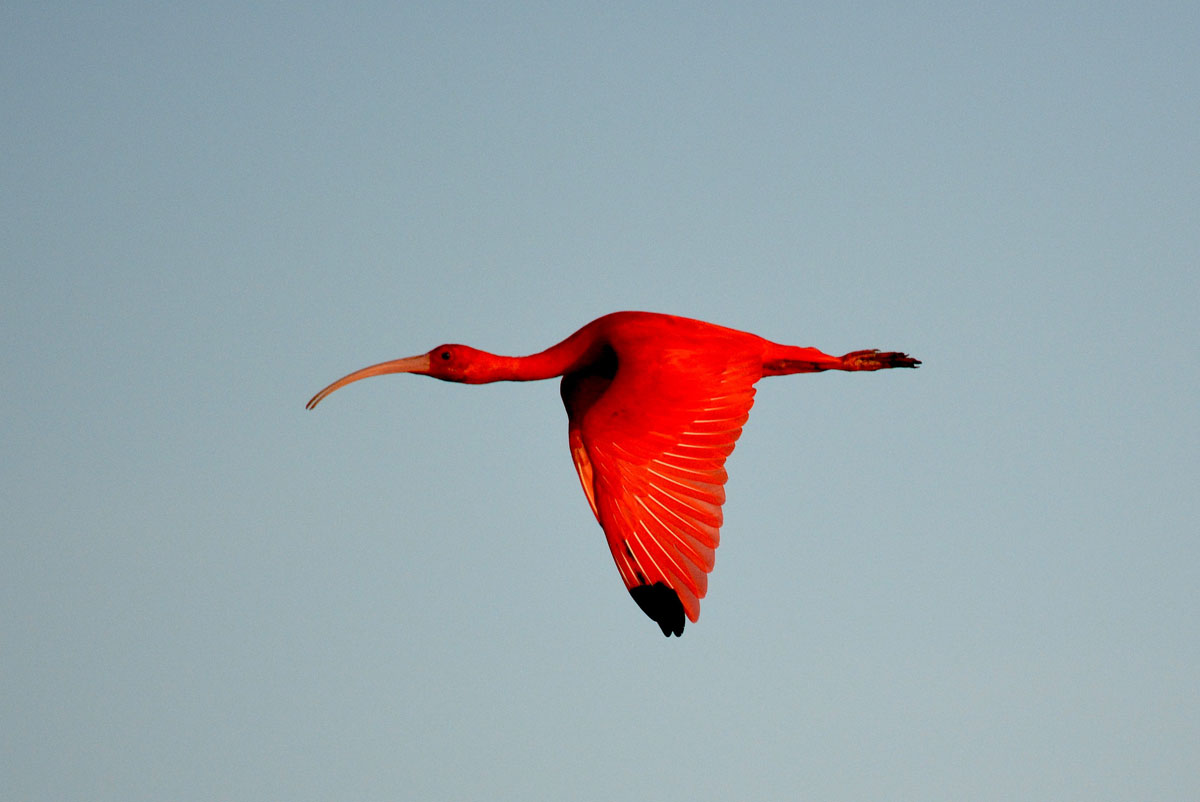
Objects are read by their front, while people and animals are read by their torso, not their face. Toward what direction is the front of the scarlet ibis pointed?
to the viewer's left
